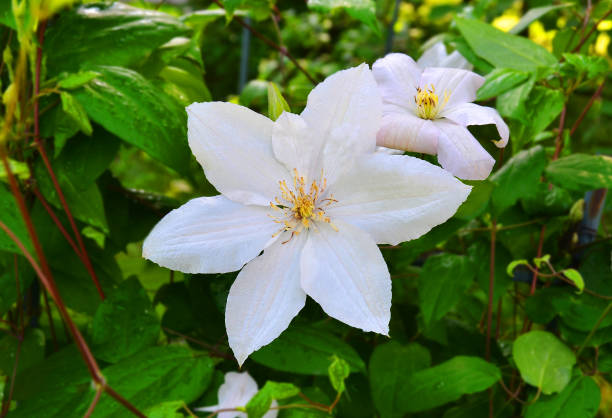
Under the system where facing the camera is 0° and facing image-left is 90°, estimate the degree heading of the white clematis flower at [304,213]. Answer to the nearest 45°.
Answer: approximately 0°
